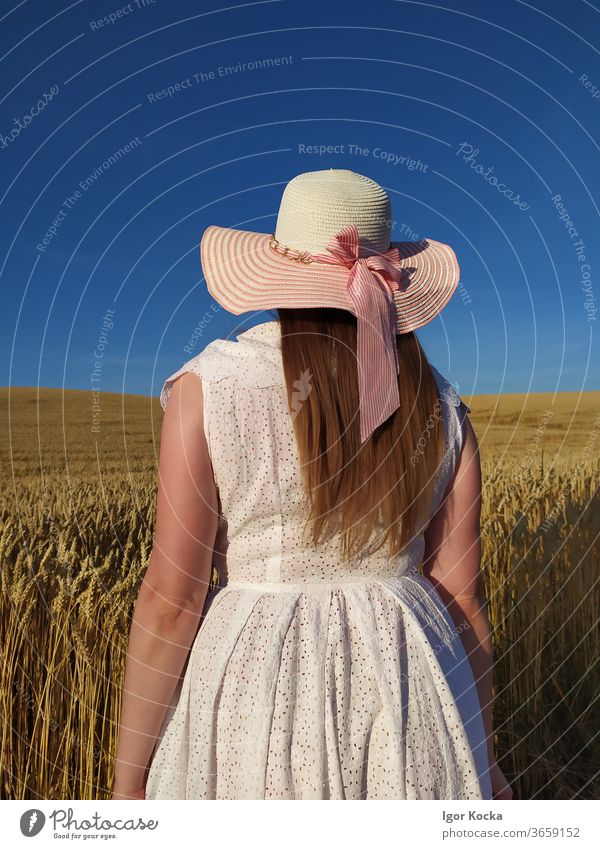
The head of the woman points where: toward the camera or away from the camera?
away from the camera

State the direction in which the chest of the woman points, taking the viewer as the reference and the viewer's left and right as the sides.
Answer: facing away from the viewer
